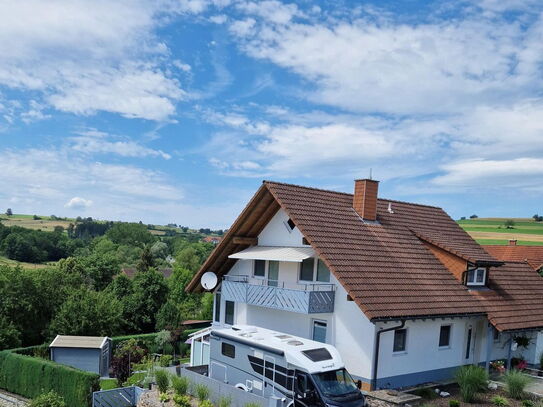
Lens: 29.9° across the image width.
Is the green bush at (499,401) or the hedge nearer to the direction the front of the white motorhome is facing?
the green bush

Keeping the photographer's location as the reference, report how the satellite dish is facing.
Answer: facing the viewer and to the left of the viewer

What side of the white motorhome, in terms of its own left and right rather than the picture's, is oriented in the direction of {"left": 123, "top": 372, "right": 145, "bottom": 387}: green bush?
back

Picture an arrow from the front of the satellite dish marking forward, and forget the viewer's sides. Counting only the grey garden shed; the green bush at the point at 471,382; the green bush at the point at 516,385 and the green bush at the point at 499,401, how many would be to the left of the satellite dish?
3

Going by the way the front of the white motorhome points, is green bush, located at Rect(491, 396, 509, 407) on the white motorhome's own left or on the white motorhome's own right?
on the white motorhome's own left

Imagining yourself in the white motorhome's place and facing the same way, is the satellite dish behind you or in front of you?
behind

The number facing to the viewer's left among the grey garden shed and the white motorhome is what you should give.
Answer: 0

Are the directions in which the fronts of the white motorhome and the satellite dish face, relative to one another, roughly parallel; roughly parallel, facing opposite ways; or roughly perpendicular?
roughly perpendicular

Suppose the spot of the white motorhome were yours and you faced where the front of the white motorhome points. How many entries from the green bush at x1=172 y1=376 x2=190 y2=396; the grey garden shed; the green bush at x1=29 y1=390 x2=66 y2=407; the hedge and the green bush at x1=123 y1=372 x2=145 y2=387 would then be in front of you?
0

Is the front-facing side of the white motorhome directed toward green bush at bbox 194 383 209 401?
no

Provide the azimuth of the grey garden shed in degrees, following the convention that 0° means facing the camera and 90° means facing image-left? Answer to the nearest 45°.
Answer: approximately 315°

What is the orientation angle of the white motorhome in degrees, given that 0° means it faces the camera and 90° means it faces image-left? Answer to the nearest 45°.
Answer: approximately 315°

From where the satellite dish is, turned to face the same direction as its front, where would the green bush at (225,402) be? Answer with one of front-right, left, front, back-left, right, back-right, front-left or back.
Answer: front-left
